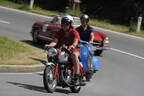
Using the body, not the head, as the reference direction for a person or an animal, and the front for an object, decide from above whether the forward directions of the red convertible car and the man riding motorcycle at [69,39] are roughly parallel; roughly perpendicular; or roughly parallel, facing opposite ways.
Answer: roughly perpendicular

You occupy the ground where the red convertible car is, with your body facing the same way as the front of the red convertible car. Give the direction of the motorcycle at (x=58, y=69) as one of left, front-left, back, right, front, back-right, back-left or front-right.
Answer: front-right

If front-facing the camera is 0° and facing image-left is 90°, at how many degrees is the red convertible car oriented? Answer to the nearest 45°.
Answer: approximately 315°

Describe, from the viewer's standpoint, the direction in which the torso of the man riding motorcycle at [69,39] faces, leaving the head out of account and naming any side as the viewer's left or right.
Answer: facing the viewer and to the left of the viewer

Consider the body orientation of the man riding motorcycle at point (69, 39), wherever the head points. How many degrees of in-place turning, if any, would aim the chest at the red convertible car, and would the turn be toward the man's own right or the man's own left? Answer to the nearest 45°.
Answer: approximately 135° to the man's own right

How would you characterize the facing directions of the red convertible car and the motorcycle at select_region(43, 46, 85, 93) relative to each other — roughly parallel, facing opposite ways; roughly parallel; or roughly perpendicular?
roughly perpendicular

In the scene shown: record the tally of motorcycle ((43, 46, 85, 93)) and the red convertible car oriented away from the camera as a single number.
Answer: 0

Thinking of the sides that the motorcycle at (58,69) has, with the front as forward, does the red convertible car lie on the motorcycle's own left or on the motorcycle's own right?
on the motorcycle's own right
